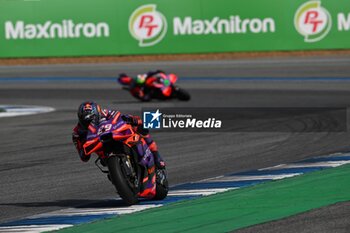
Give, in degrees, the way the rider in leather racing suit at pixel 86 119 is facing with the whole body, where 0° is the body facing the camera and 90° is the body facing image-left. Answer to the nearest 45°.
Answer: approximately 45°

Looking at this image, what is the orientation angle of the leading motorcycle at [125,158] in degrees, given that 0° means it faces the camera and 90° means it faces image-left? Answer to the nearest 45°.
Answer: approximately 45°

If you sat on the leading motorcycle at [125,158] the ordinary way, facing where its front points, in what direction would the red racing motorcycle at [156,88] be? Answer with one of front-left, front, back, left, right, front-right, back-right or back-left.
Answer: back-right

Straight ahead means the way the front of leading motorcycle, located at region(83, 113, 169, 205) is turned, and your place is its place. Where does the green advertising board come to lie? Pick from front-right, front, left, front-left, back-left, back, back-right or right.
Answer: back-right

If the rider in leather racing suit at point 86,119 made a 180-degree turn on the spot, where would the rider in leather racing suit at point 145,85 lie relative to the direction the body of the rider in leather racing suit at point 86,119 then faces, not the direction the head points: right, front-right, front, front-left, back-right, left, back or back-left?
front-left

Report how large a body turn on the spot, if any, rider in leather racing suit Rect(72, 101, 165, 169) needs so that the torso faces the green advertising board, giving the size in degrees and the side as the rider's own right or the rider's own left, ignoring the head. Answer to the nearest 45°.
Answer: approximately 135° to the rider's own right

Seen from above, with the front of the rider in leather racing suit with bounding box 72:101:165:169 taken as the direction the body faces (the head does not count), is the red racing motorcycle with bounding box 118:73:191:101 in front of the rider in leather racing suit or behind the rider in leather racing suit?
behind

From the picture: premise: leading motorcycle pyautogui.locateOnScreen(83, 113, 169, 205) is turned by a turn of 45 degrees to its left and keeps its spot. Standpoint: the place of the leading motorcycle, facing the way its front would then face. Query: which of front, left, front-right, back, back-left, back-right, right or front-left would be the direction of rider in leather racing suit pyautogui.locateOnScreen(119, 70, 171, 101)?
back
